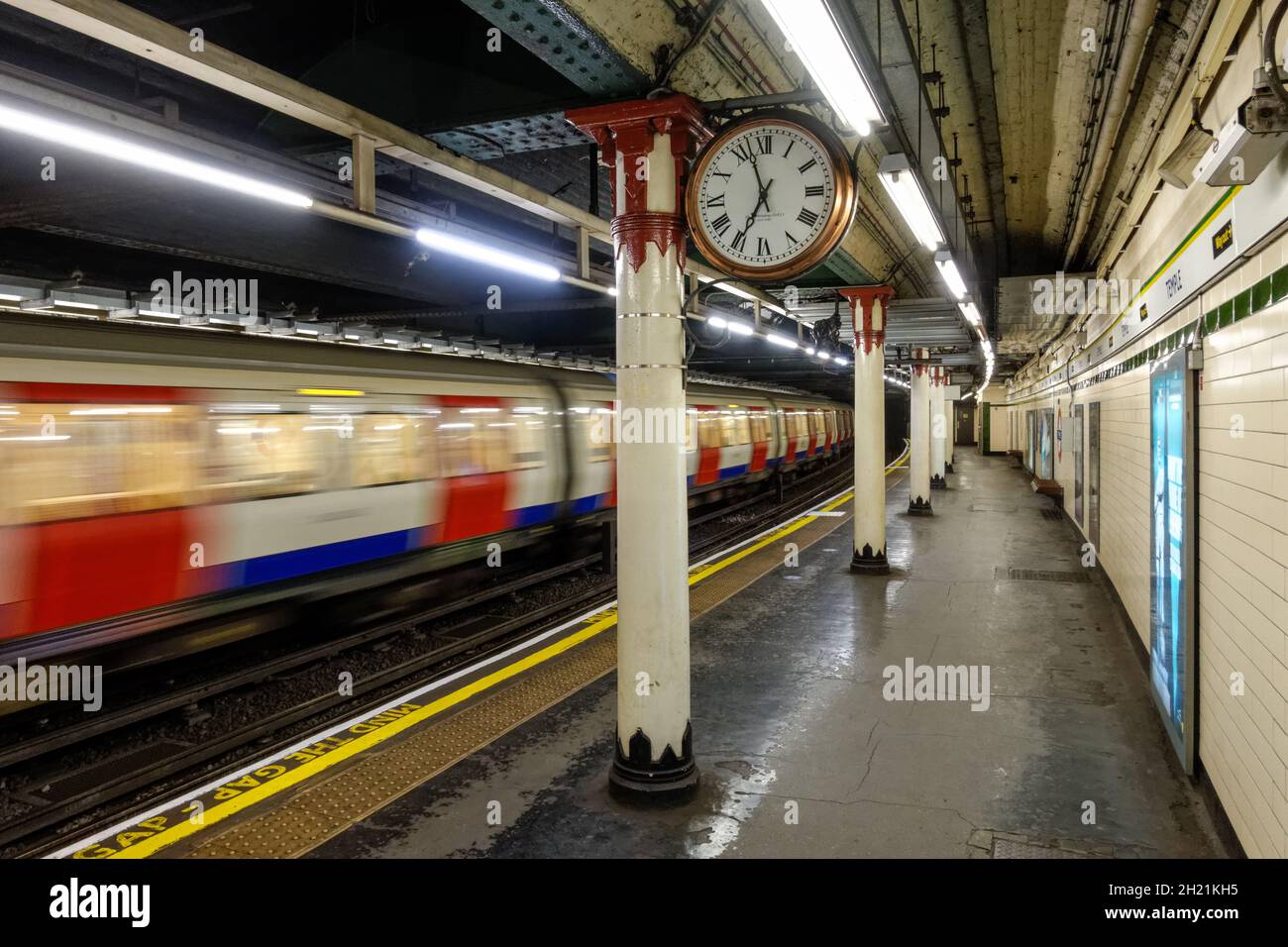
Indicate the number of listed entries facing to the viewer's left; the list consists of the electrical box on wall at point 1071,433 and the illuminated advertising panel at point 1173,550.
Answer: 2

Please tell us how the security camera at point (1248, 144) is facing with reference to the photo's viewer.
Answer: facing away from the viewer and to the left of the viewer

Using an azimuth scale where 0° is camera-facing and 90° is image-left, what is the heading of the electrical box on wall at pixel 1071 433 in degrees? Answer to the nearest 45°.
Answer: approximately 90°

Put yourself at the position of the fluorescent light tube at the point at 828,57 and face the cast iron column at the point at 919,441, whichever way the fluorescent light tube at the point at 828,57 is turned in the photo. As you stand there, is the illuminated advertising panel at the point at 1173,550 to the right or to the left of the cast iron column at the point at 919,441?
right

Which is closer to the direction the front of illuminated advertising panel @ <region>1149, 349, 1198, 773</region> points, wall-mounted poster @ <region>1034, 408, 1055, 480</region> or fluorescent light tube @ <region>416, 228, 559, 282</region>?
the fluorescent light tube

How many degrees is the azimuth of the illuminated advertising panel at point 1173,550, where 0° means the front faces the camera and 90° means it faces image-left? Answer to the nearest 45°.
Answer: approximately 90°
